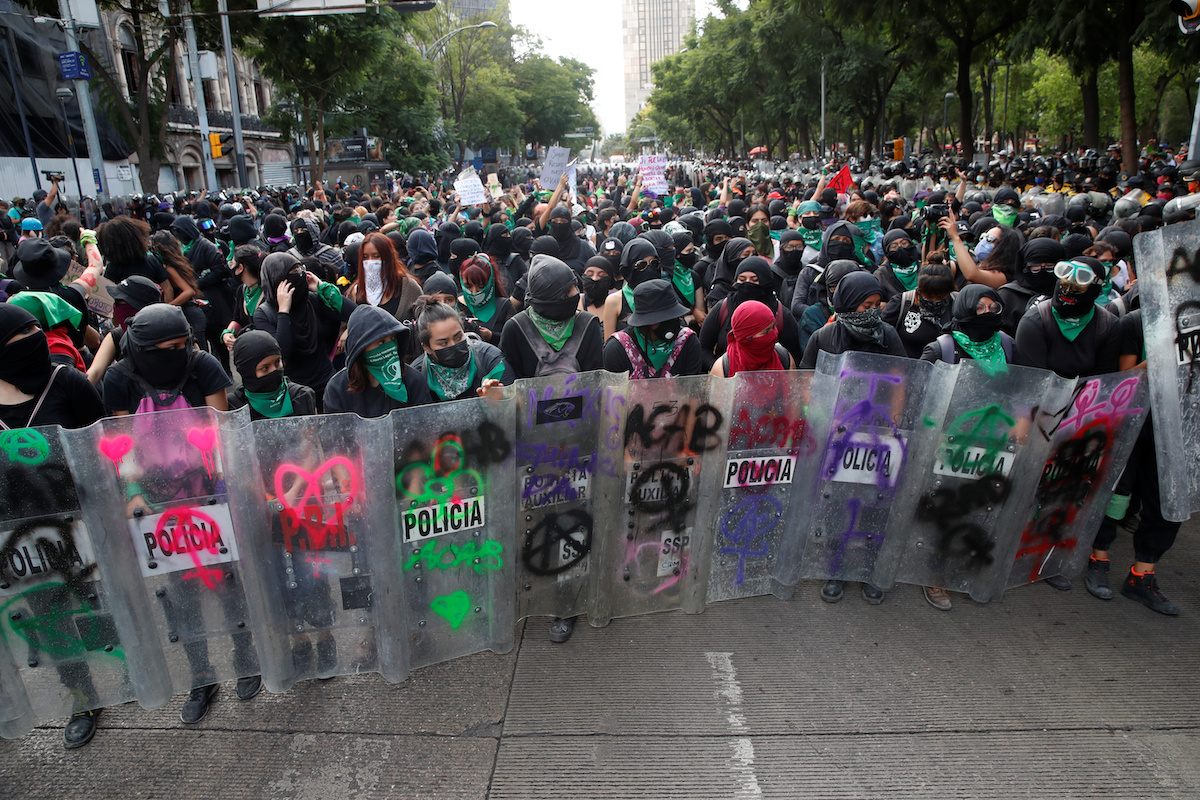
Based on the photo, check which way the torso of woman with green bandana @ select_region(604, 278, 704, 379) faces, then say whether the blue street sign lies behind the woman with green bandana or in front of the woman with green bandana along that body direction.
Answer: behind

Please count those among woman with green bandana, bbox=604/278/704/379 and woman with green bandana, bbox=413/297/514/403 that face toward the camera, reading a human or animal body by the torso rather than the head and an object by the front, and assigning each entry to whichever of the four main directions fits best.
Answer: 2

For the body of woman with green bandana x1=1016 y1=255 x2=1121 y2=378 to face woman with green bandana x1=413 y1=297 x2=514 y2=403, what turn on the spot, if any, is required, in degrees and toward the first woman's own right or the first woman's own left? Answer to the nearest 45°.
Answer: approximately 45° to the first woman's own right

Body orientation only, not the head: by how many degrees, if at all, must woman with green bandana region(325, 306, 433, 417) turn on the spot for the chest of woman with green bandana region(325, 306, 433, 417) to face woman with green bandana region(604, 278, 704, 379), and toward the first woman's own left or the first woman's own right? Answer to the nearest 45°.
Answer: approximately 45° to the first woman's own left

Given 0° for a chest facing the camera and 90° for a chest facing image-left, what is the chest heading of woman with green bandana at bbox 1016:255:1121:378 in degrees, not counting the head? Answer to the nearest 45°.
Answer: approximately 0°
